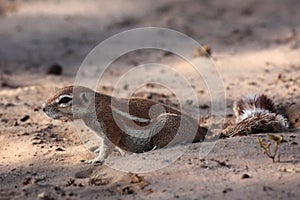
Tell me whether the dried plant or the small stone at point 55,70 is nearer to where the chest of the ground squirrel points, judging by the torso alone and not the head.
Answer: the small stone

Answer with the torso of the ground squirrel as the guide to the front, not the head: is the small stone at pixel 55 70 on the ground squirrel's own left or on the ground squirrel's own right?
on the ground squirrel's own right

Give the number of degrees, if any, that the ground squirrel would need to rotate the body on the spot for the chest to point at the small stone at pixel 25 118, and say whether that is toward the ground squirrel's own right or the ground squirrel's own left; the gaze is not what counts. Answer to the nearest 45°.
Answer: approximately 45° to the ground squirrel's own right

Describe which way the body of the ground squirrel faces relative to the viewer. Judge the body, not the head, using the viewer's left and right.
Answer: facing to the left of the viewer
